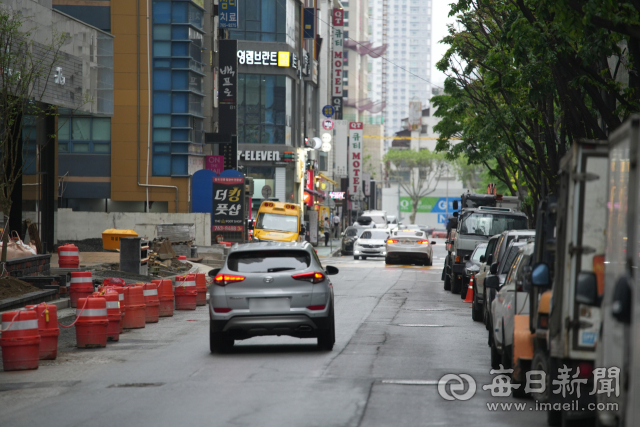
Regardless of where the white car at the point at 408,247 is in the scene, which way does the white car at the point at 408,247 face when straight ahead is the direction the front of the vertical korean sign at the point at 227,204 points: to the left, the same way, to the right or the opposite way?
the opposite way

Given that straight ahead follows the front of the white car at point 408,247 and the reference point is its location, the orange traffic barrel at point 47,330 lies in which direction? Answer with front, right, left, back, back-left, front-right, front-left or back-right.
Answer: back

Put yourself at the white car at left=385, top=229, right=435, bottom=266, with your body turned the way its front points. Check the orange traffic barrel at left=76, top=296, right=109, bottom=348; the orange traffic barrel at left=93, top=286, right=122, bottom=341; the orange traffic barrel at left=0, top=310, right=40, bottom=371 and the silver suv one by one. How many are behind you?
4

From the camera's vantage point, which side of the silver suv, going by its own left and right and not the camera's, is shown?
back

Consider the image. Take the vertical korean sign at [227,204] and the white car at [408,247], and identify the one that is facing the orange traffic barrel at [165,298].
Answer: the vertical korean sign

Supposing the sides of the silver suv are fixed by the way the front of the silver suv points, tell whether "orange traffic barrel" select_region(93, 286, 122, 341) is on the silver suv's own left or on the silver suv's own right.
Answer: on the silver suv's own left

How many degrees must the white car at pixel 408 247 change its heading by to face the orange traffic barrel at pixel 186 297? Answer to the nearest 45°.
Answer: approximately 180°

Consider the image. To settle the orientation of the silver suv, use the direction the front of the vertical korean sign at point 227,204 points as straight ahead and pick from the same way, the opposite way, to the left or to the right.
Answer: the opposite way

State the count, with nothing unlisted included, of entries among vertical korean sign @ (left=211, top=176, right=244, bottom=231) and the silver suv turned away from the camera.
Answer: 1

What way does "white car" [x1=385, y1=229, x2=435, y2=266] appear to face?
away from the camera

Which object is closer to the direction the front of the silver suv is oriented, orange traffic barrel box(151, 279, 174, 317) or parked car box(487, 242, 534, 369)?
the orange traffic barrel

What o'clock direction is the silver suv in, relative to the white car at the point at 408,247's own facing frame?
The silver suv is roughly at 6 o'clock from the white car.
